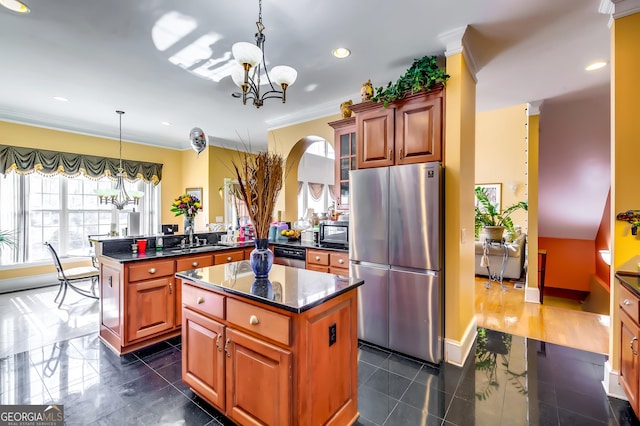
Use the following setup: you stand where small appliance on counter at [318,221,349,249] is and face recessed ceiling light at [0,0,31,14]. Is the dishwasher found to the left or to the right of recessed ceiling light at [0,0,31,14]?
right

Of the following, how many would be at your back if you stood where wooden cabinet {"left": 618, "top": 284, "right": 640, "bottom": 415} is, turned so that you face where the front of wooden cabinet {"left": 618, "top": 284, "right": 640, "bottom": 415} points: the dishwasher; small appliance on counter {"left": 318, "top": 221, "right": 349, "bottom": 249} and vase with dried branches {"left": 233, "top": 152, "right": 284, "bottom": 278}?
0

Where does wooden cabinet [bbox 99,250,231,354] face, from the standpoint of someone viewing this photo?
facing the viewer and to the right of the viewer

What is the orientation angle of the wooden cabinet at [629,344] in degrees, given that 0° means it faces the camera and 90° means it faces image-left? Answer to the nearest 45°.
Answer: approximately 90°

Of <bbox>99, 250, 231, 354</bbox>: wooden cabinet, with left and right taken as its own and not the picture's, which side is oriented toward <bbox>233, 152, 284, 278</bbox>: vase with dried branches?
front

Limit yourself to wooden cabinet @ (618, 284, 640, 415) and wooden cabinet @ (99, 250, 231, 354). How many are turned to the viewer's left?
1

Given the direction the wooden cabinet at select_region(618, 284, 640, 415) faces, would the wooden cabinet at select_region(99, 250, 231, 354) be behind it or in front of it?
in front

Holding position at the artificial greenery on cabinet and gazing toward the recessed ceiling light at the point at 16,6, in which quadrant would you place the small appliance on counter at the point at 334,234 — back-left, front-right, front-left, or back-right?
front-right
